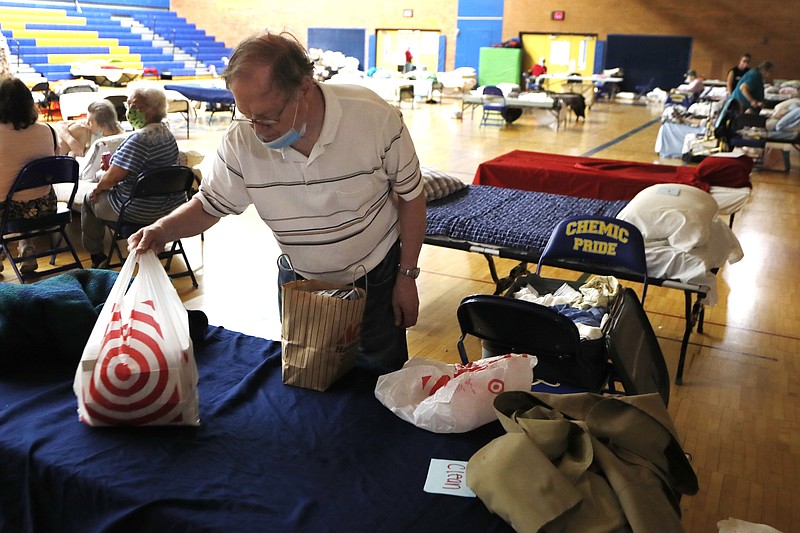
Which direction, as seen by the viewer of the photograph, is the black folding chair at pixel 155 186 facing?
facing away from the viewer and to the left of the viewer

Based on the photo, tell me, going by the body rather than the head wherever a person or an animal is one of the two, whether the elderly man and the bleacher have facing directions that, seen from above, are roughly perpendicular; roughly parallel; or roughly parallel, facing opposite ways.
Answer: roughly perpendicular

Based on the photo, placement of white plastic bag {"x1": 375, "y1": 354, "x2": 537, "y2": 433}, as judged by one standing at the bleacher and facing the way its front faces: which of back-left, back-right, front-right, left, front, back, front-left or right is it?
front-right

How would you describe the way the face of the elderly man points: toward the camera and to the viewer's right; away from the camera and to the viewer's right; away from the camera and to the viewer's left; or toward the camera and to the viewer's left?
toward the camera and to the viewer's left

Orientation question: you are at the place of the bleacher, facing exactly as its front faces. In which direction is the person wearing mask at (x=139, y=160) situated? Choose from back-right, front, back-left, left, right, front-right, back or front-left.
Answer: front-right

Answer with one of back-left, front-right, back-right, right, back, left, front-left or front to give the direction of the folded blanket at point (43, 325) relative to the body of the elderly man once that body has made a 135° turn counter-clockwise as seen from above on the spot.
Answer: back

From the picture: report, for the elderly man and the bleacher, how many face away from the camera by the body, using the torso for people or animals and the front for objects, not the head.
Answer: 0

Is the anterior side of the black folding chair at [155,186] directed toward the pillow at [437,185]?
no

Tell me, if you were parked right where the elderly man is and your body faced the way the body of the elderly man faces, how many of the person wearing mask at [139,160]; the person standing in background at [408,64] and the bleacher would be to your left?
0

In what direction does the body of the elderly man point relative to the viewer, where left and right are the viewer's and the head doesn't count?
facing the viewer and to the left of the viewer

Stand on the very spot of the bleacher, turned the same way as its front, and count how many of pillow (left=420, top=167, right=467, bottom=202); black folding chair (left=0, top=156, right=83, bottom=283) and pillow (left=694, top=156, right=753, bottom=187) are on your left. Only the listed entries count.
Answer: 0

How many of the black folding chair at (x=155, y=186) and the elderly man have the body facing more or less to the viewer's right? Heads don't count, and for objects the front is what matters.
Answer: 0
